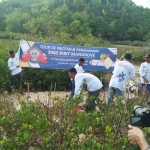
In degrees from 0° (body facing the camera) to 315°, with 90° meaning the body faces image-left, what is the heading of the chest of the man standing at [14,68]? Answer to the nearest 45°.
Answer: approximately 315°

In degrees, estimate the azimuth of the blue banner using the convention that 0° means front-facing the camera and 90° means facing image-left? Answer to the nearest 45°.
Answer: approximately 0°

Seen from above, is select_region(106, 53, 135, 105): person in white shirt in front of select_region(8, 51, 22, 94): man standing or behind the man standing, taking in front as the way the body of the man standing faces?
in front

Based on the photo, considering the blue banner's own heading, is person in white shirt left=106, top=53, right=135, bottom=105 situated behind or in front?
in front
